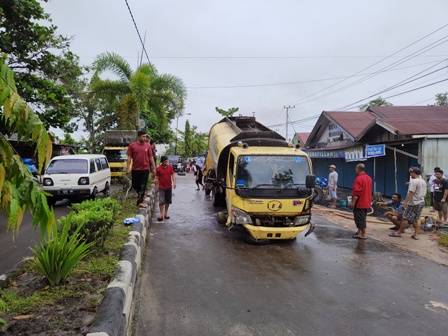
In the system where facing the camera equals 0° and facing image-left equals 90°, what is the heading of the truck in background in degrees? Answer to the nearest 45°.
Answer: approximately 0°

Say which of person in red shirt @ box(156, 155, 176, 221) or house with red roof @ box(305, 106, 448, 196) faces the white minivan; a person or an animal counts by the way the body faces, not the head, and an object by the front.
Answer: the house with red roof

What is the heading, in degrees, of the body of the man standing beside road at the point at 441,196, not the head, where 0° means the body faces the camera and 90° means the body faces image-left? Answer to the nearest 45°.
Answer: approximately 45°

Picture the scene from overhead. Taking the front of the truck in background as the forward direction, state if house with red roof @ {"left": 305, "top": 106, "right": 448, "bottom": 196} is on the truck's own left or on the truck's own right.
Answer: on the truck's own left

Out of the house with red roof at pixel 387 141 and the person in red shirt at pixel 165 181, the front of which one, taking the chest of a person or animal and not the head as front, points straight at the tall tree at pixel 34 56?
the house with red roof

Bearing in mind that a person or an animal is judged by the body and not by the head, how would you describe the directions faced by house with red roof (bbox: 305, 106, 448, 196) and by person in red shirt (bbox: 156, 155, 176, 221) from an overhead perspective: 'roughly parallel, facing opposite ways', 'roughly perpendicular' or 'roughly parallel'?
roughly perpendicular

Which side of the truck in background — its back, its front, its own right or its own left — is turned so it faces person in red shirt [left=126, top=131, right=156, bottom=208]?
front

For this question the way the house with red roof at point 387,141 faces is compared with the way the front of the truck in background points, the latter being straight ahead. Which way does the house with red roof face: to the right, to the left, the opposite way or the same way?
to the right

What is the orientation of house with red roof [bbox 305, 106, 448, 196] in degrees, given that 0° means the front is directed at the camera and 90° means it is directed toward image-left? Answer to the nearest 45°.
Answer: approximately 45°

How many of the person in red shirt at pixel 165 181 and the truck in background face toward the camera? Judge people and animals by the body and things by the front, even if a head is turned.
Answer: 2

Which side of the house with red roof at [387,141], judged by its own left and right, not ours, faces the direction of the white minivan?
front
